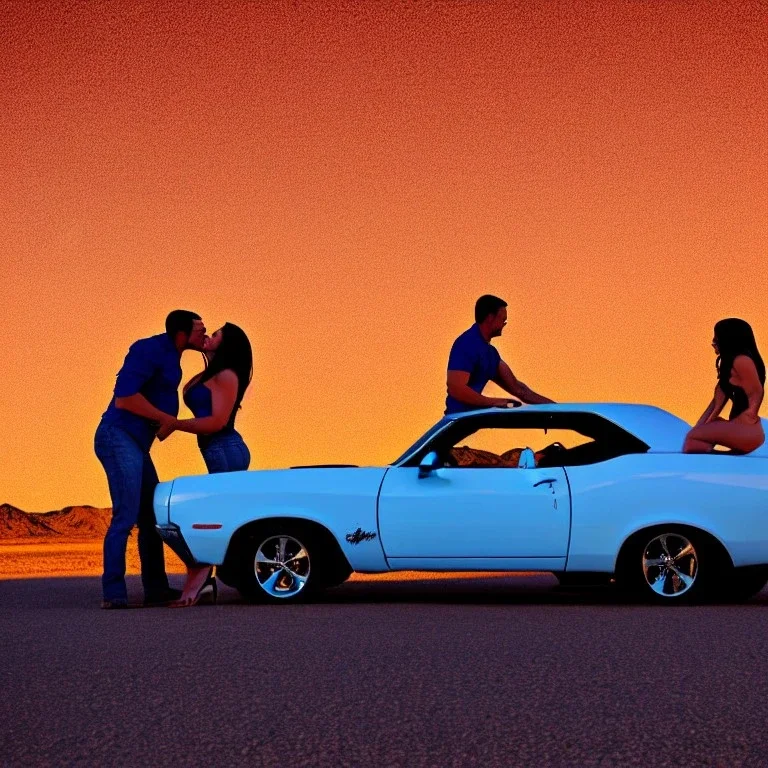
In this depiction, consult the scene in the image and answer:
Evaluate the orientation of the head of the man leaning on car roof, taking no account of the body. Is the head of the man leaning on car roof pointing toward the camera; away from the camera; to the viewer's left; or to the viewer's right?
to the viewer's right

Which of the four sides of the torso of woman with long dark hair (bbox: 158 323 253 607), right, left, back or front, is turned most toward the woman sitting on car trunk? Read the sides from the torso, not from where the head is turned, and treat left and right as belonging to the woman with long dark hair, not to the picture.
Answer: back

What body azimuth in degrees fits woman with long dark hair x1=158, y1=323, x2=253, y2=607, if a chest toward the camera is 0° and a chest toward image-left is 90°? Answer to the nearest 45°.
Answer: approximately 90°

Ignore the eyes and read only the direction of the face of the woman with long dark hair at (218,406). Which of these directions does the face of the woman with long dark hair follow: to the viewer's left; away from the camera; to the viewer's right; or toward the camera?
to the viewer's left

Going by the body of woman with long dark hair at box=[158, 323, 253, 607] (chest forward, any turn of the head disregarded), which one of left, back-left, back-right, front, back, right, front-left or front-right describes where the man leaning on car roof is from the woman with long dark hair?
back

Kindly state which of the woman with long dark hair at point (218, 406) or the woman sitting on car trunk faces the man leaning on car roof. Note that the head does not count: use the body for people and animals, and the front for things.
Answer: the woman sitting on car trunk

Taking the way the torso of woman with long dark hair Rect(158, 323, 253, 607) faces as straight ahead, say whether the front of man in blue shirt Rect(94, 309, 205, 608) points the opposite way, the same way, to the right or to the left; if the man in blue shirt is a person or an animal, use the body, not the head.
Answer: the opposite way

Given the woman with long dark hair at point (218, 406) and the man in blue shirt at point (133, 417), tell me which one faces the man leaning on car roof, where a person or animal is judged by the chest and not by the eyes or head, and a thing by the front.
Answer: the man in blue shirt

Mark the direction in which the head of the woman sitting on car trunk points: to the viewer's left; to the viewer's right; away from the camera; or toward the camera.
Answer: to the viewer's left

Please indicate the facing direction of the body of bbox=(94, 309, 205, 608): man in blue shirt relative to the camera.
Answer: to the viewer's right

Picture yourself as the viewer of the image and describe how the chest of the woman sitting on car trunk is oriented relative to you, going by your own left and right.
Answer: facing to the left of the viewer

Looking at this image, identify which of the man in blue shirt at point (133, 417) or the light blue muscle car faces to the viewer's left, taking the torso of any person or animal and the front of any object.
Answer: the light blue muscle car

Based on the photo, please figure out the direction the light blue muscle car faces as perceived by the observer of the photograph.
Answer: facing to the left of the viewer
